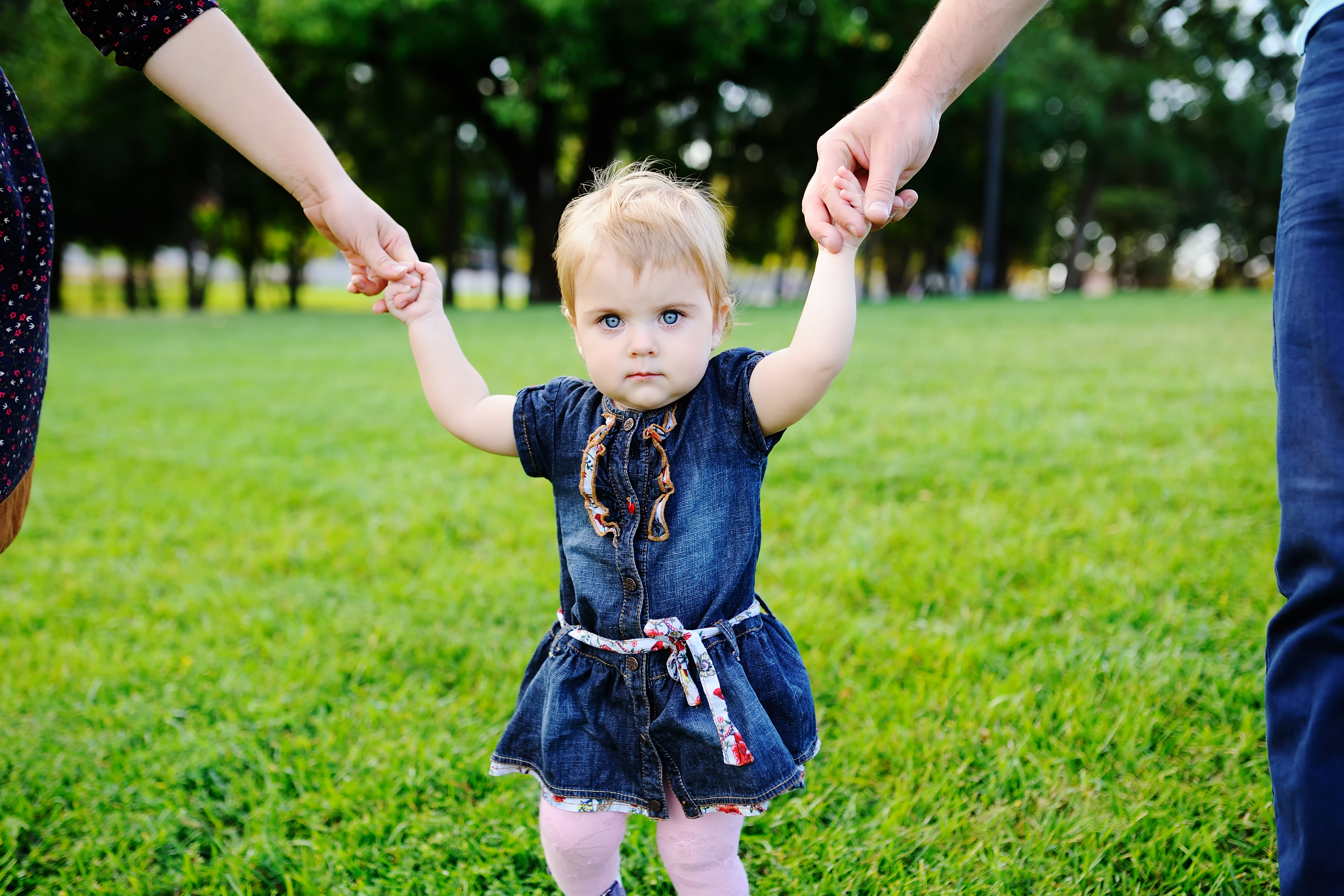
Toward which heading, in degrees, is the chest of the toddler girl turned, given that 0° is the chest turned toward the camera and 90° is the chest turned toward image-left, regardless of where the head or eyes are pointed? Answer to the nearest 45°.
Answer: approximately 0°

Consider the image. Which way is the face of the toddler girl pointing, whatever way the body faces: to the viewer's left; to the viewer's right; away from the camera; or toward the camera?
toward the camera
